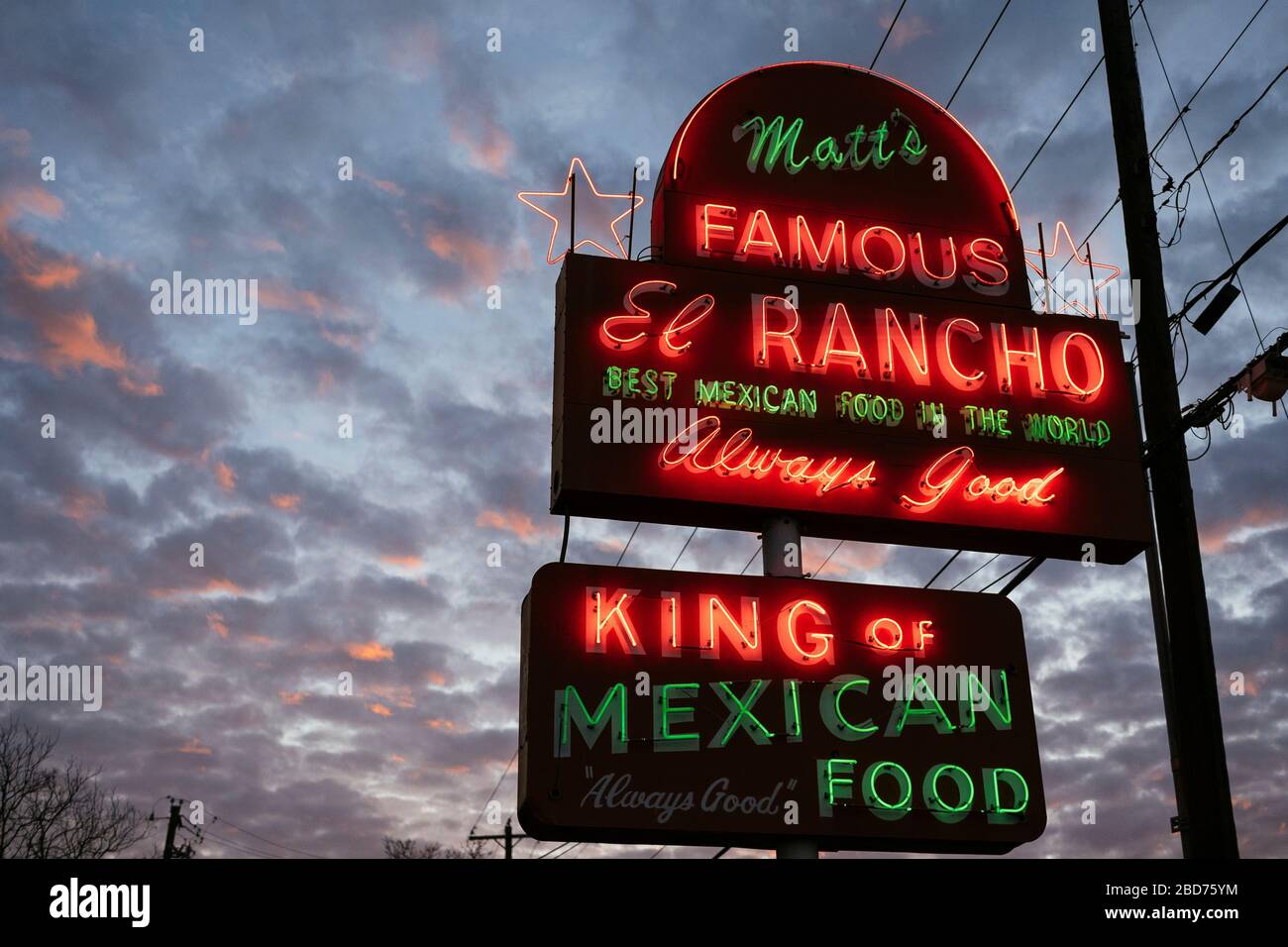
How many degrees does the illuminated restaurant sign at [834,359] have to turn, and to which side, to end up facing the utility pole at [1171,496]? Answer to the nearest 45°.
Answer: approximately 45° to its left

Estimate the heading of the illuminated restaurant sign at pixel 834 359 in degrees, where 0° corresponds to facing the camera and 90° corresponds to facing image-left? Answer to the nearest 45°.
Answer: approximately 0°
